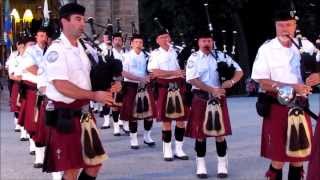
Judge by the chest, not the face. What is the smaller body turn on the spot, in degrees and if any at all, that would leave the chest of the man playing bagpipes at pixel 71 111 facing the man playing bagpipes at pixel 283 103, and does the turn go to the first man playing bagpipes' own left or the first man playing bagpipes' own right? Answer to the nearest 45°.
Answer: approximately 45° to the first man playing bagpipes' own left

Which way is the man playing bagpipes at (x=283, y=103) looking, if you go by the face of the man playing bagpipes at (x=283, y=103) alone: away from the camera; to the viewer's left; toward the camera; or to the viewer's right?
toward the camera

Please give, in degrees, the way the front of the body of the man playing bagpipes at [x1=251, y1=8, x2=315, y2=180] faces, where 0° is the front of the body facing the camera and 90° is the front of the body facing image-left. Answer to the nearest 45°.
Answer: approximately 315°

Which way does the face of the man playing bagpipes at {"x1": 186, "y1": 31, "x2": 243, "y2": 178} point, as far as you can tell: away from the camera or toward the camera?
toward the camera

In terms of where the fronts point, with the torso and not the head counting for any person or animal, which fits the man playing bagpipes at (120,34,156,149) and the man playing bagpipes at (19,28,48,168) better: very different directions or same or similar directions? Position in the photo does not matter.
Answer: same or similar directions

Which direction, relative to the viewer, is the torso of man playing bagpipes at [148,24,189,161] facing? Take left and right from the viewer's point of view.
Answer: facing the viewer and to the right of the viewer

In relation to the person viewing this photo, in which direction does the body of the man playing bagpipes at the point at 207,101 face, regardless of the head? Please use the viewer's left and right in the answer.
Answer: facing the viewer

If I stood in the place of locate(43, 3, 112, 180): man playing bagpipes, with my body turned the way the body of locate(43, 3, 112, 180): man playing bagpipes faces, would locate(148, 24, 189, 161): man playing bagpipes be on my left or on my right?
on my left

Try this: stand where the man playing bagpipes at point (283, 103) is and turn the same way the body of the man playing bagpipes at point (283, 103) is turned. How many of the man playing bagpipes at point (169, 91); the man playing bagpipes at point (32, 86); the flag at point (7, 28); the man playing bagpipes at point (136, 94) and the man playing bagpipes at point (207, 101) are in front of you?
0

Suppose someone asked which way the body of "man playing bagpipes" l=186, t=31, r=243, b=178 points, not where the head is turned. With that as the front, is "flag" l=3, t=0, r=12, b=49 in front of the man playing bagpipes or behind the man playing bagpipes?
behind

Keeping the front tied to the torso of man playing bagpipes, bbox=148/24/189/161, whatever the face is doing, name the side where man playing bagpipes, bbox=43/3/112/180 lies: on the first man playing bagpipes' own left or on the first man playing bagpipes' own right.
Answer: on the first man playing bagpipes' own right
